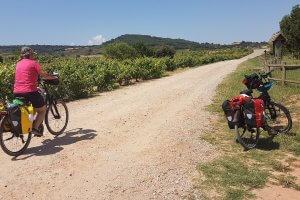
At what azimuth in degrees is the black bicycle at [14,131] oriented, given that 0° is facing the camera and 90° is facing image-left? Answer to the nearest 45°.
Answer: approximately 225°

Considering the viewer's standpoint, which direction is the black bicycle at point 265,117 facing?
facing away from the viewer and to the right of the viewer

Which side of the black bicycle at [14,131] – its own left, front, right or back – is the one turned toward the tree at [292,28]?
front

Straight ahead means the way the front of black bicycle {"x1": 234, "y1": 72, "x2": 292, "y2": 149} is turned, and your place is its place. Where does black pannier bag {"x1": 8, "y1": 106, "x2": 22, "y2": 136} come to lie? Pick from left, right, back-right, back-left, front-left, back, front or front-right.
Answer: back
